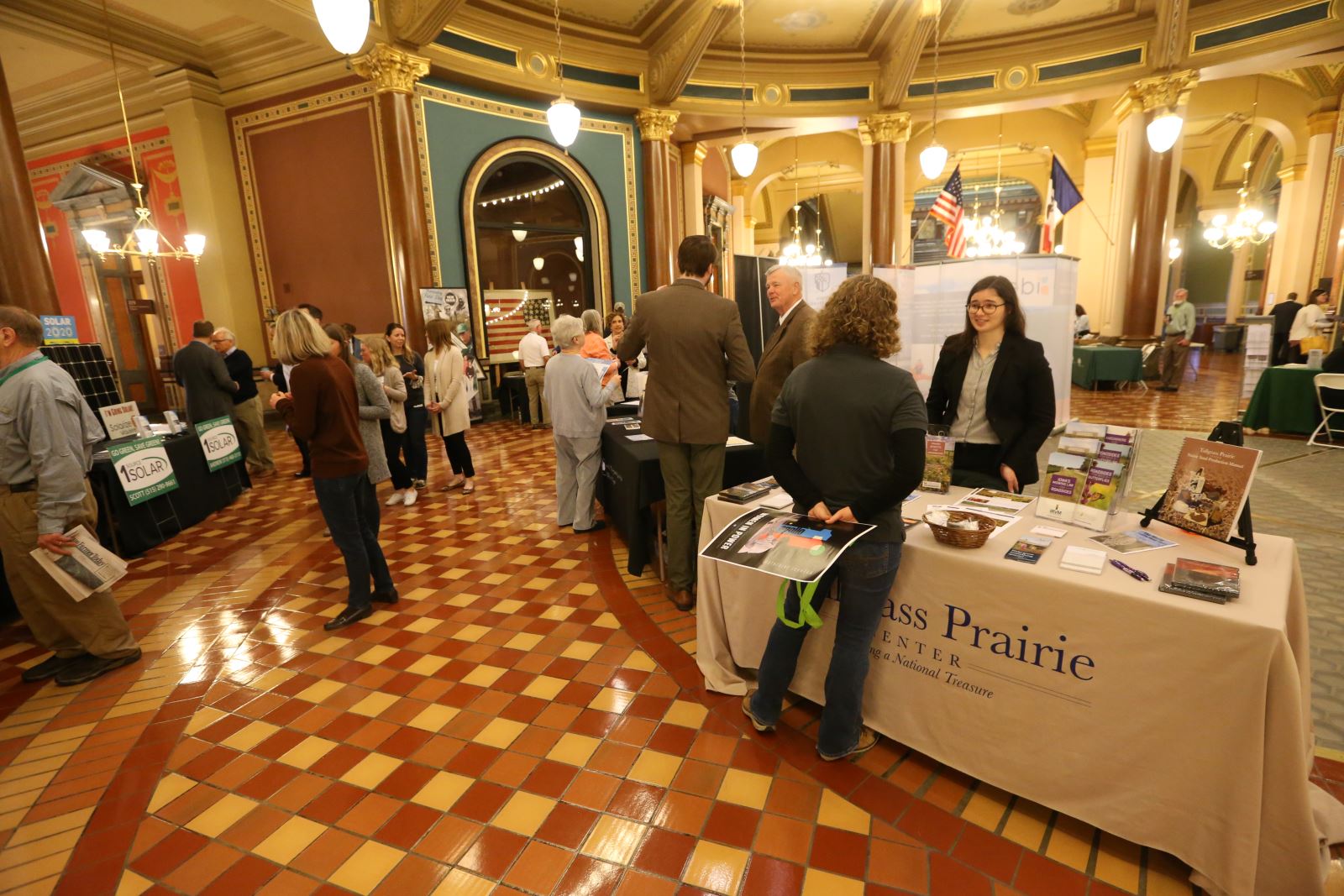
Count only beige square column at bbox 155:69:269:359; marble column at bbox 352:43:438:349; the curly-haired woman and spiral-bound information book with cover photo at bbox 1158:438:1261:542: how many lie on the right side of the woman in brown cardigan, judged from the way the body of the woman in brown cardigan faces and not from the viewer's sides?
2

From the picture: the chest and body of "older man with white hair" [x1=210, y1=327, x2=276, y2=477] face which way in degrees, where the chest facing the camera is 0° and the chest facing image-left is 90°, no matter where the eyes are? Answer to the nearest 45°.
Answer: approximately 90°

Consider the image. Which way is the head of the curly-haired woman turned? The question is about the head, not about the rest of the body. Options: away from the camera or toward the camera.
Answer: away from the camera

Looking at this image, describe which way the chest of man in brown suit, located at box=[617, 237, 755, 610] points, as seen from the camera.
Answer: away from the camera

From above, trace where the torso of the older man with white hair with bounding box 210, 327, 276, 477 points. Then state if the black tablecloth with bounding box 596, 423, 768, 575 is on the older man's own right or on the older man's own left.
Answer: on the older man's own left

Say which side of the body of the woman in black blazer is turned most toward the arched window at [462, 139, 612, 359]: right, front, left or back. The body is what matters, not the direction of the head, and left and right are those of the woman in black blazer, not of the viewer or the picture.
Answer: right

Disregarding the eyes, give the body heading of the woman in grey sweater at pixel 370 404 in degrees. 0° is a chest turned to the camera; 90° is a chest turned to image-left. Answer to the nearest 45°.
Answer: approximately 90°

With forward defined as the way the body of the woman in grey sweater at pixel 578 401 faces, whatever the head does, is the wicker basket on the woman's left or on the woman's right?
on the woman's right

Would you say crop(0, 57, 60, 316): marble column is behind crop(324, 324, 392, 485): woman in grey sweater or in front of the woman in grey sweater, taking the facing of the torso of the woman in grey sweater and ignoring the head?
in front

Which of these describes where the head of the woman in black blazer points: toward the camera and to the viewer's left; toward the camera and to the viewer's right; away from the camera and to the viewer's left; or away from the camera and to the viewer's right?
toward the camera and to the viewer's left

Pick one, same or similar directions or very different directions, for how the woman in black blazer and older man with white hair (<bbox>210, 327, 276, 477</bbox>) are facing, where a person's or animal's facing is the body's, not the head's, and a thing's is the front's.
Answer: same or similar directions

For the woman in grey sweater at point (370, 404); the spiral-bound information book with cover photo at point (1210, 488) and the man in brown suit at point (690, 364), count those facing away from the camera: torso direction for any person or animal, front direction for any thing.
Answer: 1

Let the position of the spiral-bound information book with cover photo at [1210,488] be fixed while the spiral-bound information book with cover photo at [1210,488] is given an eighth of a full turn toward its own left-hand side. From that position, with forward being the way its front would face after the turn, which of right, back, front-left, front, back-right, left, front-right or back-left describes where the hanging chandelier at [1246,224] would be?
back-left

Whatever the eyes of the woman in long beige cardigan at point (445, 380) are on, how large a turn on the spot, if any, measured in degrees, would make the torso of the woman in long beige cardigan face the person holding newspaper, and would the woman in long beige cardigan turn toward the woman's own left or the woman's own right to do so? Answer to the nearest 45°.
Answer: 0° — they already face them
